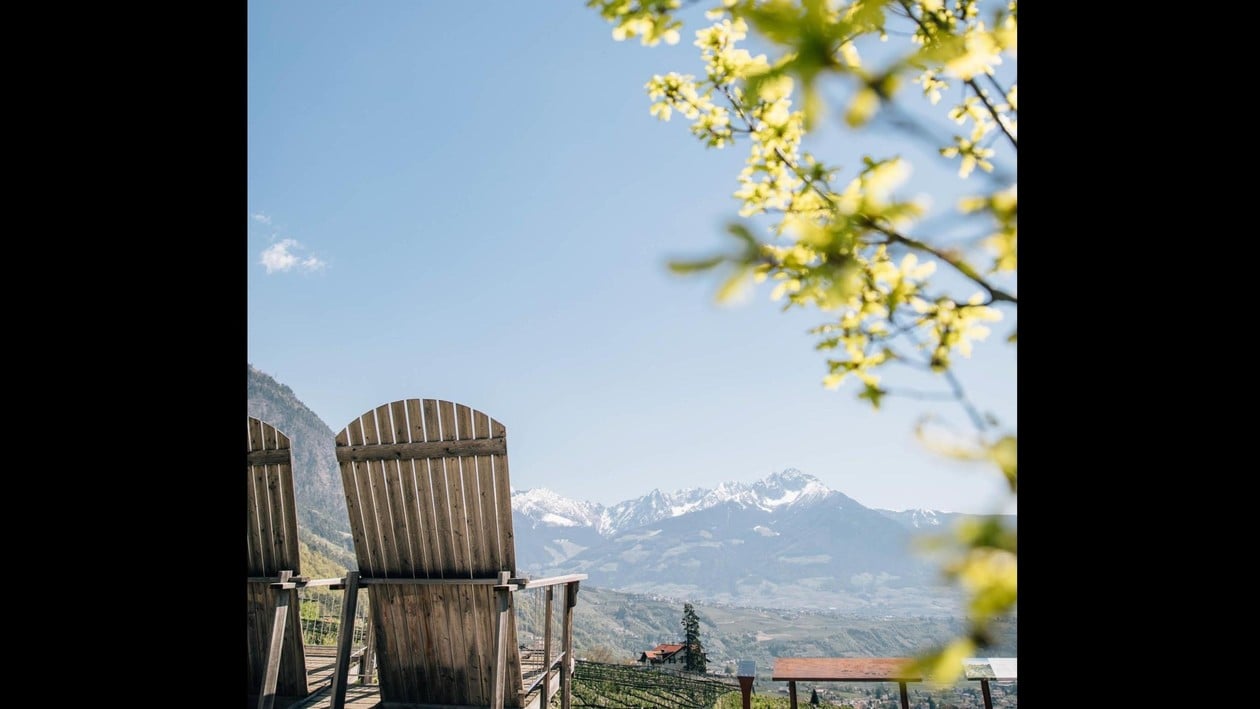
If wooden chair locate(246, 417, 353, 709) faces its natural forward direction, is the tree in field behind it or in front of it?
in front

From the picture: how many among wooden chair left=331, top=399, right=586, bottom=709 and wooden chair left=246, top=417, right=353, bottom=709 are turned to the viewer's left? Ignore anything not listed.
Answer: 0

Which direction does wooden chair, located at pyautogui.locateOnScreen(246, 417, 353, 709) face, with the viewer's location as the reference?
facing away from the viewer and to the right of the viewer

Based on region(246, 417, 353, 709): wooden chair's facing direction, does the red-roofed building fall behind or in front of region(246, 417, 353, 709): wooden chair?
in front

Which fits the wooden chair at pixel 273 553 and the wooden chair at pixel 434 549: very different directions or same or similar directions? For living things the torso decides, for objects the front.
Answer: same or similar directions

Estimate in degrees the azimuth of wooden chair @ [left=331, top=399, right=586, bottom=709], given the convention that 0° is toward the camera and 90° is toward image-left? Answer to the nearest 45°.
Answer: approximately 225°
